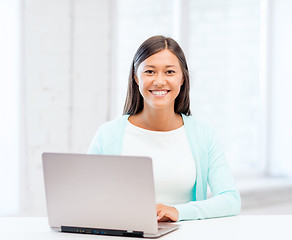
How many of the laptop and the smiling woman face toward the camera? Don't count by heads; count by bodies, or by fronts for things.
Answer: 1

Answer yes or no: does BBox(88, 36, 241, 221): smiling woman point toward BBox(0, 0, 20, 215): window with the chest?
no

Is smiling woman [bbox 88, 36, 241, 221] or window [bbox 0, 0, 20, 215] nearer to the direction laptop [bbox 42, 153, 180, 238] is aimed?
the smiling woman

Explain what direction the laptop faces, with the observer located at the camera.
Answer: facing away from the viewer and to the right of the viewer

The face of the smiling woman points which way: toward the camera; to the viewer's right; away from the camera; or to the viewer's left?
toward the camera

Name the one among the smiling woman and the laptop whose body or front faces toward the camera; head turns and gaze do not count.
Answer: the smiling woman

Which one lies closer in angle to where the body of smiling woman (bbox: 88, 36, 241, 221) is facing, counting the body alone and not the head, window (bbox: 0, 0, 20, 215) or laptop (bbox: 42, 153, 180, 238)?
the laptop

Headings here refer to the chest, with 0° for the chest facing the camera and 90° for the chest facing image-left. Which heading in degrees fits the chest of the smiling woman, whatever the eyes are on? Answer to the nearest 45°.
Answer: approximately 0°

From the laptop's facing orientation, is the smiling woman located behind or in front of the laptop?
in front

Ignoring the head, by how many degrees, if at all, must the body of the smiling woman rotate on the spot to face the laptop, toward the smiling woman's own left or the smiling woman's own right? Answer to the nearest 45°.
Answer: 0° — they already face it
